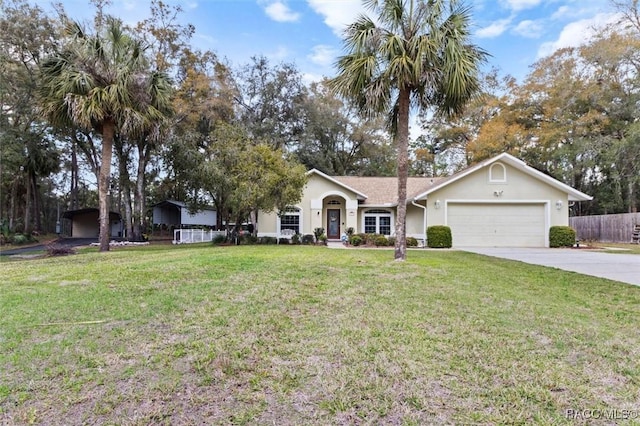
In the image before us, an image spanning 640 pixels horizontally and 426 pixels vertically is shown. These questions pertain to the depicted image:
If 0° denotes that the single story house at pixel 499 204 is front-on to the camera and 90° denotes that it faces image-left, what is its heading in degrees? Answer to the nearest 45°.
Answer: approximately 0°

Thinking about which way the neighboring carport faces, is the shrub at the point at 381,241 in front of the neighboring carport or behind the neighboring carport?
in front

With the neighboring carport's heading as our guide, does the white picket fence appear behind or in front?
in front

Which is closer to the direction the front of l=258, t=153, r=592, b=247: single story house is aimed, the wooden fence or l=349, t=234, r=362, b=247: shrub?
the shrub

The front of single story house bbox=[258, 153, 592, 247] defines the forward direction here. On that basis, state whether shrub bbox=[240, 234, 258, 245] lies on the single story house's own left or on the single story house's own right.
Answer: on the single story house's own right

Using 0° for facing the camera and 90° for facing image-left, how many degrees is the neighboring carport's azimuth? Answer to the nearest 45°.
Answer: approximately 0°

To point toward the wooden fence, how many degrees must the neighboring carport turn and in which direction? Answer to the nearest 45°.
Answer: approximately 45° to its left

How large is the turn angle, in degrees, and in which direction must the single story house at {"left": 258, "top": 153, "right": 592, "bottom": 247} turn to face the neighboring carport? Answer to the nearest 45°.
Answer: approximately 90° to its right

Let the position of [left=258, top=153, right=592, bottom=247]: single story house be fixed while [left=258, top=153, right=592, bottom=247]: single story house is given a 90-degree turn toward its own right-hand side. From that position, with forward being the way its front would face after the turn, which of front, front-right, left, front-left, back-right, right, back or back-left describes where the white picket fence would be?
front

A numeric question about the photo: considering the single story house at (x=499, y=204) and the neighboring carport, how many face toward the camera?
2
